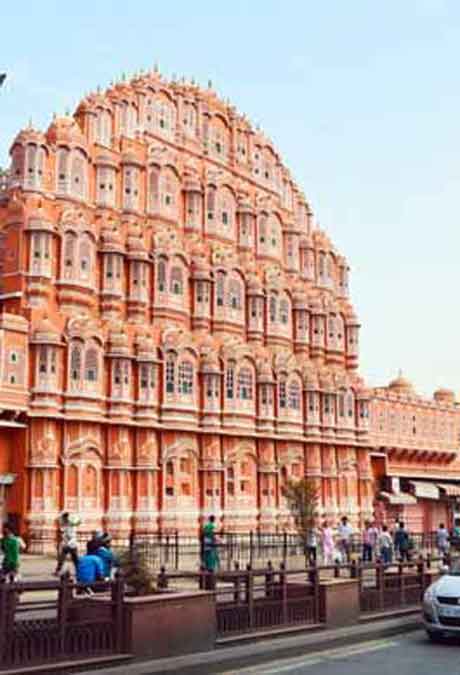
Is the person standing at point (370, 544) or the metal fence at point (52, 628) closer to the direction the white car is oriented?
the metal fence

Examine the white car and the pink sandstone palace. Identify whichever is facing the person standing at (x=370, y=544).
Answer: the pink sandstone palace

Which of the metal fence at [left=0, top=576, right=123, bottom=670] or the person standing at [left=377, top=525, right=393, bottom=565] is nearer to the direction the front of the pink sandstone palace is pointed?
the person standing

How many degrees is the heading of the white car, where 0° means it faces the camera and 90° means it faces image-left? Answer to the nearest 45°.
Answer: approximately 45°

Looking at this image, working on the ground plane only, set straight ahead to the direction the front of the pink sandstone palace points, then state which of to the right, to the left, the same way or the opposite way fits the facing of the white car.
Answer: to the right

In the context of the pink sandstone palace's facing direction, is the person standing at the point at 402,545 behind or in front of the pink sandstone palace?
in front

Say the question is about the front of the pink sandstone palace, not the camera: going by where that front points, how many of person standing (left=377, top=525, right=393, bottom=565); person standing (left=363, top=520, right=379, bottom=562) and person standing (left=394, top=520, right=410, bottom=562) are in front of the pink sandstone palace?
3

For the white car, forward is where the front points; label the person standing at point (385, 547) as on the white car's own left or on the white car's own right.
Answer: on the white car's own right

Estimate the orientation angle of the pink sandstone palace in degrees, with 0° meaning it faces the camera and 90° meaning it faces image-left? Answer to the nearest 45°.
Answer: approximately 315°

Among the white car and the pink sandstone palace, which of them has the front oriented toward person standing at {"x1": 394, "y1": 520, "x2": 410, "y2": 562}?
the pink sandstone palace

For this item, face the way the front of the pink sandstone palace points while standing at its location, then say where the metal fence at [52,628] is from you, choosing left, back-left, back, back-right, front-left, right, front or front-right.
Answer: front-right
